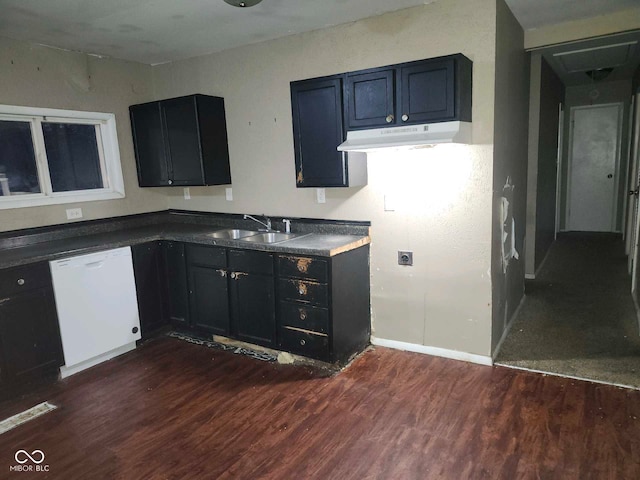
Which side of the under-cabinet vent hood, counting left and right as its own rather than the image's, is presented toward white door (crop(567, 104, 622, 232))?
back

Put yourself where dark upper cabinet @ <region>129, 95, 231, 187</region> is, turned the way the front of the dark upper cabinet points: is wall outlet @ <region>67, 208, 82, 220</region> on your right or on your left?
on your right

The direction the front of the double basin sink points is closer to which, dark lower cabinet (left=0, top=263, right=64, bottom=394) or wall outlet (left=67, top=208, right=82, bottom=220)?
the dark lower cabinet

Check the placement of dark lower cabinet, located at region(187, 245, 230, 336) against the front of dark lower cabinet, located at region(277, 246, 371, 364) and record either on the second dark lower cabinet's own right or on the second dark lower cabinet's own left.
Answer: on the second dark lower cabinet's own right

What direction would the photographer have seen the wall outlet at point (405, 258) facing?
facing the viewer

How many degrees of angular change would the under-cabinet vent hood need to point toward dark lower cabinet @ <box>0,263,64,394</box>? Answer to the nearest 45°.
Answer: approximately 45° to its right

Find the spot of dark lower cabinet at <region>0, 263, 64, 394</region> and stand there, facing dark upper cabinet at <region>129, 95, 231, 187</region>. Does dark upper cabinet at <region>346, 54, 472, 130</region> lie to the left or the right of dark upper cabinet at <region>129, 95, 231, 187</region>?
right

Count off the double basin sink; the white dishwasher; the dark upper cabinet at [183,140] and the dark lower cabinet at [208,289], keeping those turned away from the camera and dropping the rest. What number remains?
0

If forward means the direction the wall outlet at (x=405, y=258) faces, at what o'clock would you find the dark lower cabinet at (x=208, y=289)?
The dark lower cabinet is roughly at 3 o'clock from the wall outlet.

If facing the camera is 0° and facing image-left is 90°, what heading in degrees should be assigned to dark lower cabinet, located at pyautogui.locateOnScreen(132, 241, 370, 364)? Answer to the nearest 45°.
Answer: approximately 45°

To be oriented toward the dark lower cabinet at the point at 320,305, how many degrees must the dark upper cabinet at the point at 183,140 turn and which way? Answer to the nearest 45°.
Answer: approximately 90° to its left

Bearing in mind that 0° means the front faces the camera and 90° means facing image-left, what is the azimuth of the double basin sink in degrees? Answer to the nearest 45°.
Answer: approximately 45°

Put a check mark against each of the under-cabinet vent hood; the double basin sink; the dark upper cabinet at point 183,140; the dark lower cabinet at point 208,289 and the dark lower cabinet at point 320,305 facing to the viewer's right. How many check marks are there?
0

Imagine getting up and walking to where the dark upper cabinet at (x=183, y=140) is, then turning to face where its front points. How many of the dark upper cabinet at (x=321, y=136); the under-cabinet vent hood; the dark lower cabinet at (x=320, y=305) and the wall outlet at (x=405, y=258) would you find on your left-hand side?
4

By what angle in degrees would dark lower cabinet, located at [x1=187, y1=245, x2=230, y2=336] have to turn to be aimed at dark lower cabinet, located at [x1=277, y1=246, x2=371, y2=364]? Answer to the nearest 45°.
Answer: approximately 90° to its left

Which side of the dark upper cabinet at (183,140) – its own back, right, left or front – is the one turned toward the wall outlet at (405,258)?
left

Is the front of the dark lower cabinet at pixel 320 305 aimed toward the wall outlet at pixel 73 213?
no
